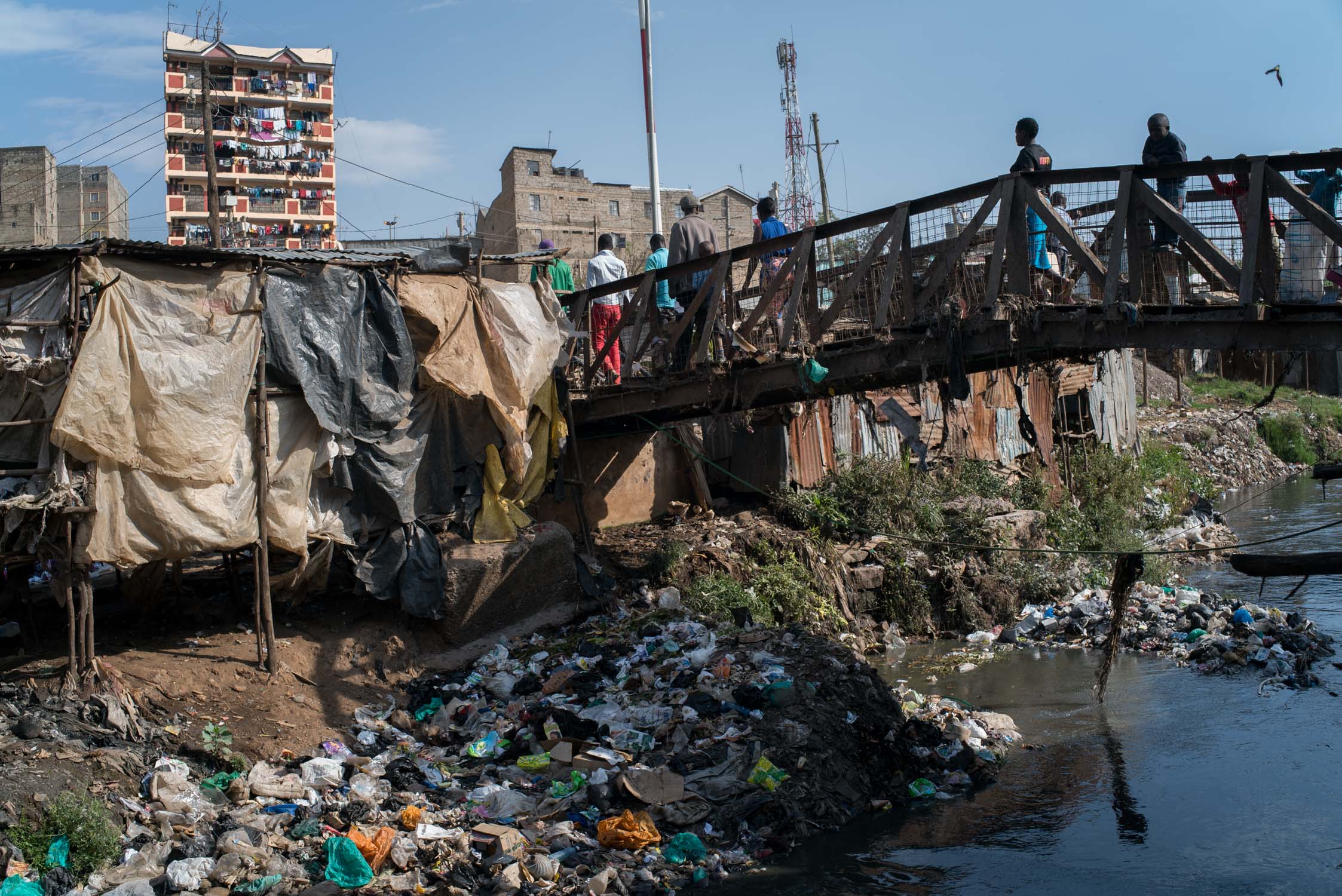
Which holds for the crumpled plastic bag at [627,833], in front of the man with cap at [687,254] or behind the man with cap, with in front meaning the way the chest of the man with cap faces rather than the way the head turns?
behind

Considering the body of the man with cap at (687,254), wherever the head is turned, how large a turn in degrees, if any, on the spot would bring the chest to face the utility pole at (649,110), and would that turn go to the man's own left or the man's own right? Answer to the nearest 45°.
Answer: approximately 45° to the man's own left

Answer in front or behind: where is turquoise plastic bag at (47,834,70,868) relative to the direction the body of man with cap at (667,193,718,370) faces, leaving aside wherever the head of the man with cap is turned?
behind

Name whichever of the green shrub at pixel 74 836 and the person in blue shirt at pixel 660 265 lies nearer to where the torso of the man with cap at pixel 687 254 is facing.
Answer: the person in blue shirt

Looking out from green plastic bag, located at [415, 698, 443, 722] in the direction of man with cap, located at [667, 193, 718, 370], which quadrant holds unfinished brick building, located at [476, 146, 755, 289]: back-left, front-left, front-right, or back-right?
front-left

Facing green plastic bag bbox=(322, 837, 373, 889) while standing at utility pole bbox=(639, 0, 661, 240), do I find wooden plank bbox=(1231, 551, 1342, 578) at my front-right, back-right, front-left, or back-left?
front-left

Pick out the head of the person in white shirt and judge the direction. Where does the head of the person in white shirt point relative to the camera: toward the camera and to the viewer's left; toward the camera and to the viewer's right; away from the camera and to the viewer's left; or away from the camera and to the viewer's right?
away from the camera and to the viewer's left
